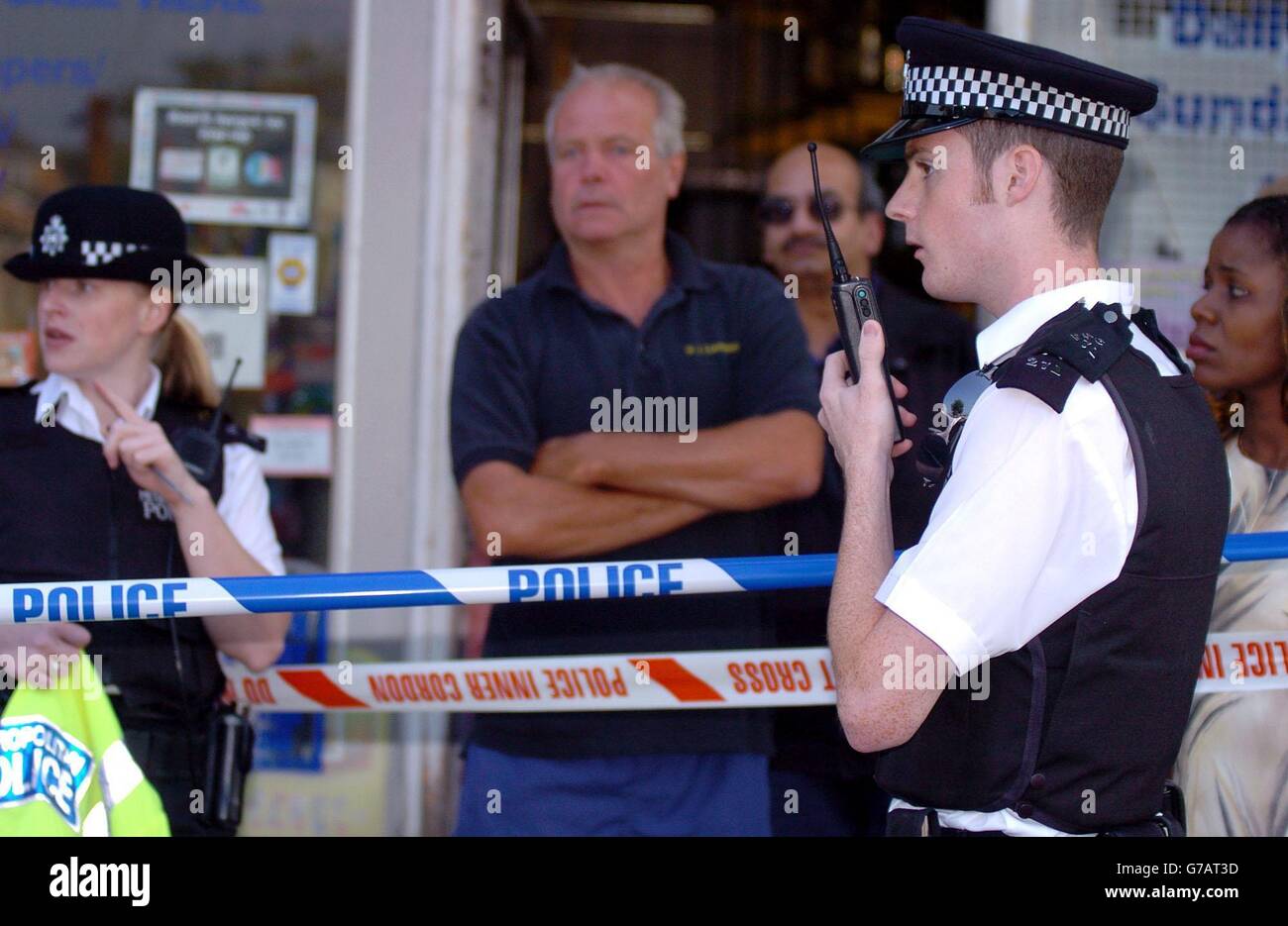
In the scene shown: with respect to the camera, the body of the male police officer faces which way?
to the viewer's left

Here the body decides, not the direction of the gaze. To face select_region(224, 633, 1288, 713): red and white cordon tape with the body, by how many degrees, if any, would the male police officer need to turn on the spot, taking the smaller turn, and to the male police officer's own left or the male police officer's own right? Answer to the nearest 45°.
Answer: approximately 45° to the male police officer's own right

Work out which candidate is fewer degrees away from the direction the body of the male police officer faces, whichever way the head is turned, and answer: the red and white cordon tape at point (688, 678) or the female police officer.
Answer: the female police officer

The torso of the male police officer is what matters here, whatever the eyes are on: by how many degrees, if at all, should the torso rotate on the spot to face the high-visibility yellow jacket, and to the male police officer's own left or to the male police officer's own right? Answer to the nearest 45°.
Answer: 0° — they already face it

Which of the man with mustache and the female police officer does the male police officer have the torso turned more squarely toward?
the female police officer

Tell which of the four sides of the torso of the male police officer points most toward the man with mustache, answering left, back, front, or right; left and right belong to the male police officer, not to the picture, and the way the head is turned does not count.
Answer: right

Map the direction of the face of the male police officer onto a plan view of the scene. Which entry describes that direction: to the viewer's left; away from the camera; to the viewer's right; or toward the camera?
to the viewer's left
